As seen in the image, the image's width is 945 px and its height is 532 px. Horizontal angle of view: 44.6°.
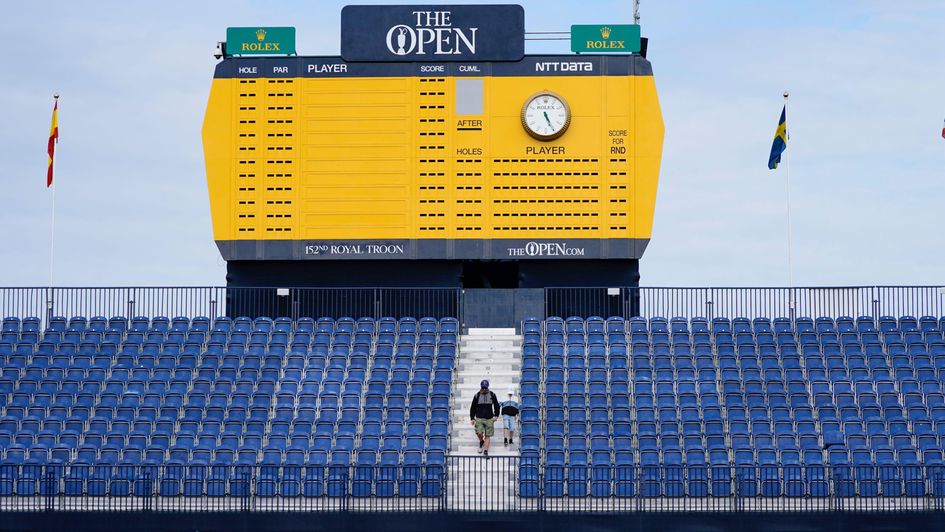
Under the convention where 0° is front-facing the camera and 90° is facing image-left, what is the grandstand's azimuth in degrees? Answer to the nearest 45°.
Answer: approximately 0°

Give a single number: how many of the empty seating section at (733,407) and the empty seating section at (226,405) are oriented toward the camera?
2

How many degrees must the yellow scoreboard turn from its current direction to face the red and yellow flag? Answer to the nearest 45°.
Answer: approximately 90° to its right

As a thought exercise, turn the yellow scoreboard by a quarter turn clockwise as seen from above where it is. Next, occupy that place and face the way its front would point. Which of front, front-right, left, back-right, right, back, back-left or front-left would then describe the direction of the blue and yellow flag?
back

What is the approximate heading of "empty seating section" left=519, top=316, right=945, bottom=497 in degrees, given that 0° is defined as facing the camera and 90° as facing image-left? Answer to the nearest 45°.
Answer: approximately 0°

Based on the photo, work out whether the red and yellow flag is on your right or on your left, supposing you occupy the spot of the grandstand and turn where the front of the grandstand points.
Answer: on your right
